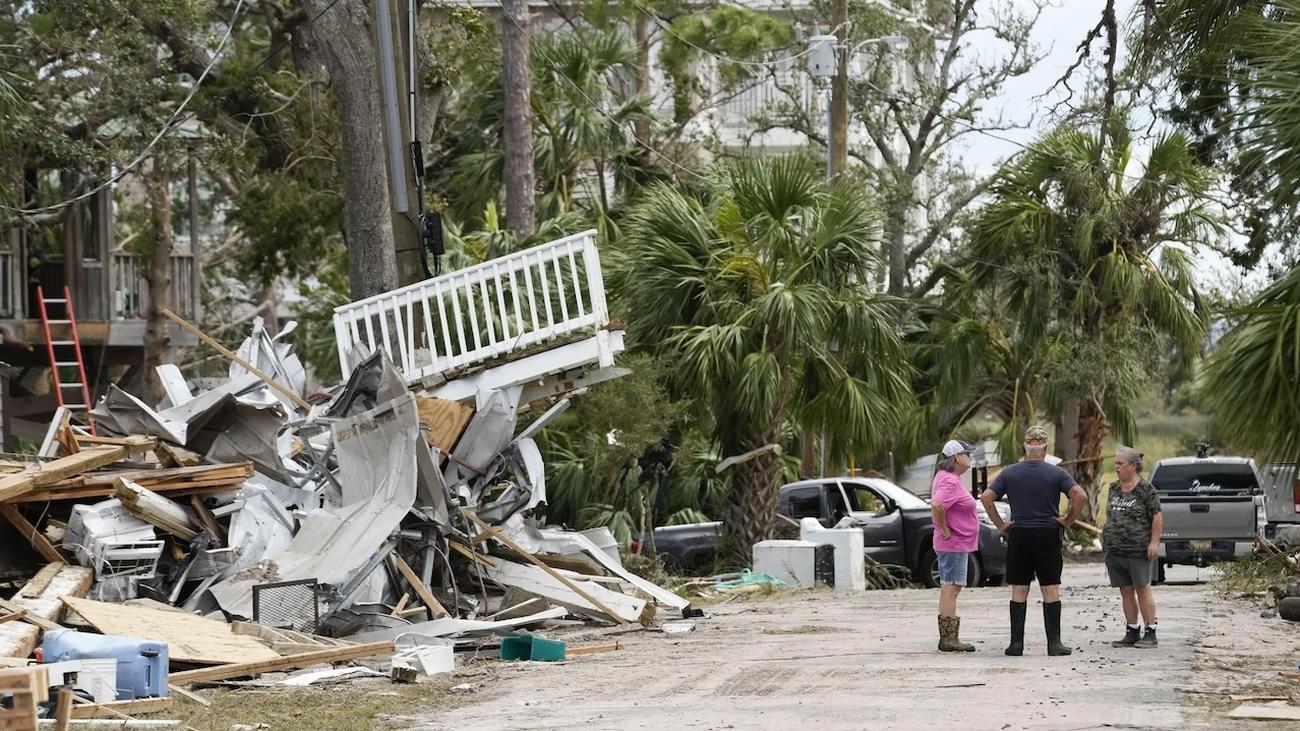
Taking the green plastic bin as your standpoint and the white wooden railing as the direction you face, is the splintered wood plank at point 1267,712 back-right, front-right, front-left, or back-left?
back-right

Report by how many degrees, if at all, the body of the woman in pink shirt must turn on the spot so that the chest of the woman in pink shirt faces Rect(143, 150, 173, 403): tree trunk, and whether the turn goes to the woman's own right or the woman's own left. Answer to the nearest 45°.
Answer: approximately 135° to the woman's own left

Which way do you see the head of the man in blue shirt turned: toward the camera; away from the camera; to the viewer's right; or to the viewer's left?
away from the camera

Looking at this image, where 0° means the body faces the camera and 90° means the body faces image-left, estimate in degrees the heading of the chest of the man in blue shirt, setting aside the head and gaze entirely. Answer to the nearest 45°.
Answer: approximately 180°

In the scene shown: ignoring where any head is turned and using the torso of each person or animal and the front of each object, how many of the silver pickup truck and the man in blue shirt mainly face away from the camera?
2

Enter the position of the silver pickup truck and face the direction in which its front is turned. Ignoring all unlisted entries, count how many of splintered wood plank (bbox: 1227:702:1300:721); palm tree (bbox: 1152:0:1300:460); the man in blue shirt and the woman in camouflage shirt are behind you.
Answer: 4

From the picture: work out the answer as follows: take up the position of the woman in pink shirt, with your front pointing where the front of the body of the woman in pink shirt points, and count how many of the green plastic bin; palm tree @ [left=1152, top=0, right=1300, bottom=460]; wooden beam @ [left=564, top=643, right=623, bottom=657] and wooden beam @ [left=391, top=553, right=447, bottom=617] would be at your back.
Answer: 3

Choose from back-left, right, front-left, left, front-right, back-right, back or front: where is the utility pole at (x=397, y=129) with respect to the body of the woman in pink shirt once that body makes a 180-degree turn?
front-right

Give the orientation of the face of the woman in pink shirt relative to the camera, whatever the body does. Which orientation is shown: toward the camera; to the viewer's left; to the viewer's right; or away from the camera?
to the viewer's right

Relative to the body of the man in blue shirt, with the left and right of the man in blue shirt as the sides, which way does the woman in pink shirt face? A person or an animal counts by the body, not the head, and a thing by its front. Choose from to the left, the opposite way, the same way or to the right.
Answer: to the right

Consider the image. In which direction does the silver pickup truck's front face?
away from the camera

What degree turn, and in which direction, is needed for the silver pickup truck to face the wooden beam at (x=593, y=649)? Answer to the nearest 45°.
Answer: approximately 135° to its left

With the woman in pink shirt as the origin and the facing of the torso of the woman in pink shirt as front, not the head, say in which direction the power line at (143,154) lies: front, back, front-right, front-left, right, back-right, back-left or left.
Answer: back-left

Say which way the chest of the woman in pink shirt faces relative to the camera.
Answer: to the viewer's right

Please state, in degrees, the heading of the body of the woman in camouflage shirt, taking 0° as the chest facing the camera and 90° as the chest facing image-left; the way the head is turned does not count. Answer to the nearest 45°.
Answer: approximately 45°
